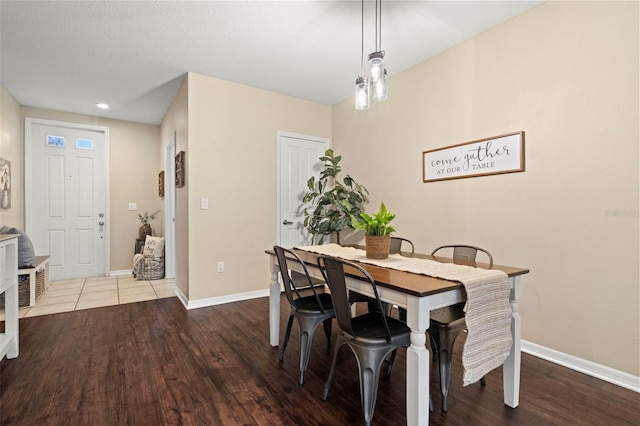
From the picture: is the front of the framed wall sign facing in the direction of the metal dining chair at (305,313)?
yes

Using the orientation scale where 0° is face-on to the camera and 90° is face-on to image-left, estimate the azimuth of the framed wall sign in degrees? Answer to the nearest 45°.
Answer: approximately 45°

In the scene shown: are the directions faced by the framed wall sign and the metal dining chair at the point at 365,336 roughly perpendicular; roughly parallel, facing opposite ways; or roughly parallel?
roughly parallel, facing opposite ways

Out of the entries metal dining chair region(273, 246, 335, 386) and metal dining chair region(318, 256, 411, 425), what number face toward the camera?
0

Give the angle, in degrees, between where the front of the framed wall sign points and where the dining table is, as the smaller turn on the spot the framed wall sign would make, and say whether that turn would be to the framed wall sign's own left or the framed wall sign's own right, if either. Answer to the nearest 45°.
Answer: approximately 45° to the framed wall sign's own left

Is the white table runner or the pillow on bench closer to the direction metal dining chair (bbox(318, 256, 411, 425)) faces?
the white table runner

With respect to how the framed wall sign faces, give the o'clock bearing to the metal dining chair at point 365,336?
The metal dining chair is roughly at 11 o'clock from the framed wall sign.

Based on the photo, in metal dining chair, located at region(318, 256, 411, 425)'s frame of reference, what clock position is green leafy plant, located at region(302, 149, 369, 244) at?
The green leafy plant is roughly at 10 o'clock from the metal dining chair.

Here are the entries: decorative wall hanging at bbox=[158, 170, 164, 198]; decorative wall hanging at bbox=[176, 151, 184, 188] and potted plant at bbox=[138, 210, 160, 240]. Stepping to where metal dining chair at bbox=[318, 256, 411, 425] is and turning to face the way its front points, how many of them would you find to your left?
3

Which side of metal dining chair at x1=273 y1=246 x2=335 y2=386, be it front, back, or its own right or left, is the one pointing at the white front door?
left

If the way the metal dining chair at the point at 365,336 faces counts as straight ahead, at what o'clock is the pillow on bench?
The pillow on bench is roughly at 8 o'clock from the metal dining chair.

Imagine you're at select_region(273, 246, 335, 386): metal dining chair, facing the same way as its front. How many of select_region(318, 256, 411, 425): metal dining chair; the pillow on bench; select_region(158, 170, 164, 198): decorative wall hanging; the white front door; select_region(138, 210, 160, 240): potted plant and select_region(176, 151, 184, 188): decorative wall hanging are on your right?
1

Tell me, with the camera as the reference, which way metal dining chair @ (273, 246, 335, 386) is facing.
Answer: facing away from the viewer and to the right of the viewer

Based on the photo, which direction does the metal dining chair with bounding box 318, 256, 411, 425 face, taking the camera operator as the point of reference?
facing away from the viewer and to the right of the viewer
